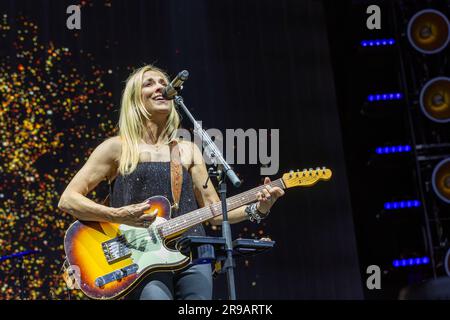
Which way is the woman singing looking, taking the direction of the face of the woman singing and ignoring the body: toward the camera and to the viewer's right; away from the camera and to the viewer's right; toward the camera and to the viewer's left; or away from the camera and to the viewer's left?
toward the camera and to the viewer's right
